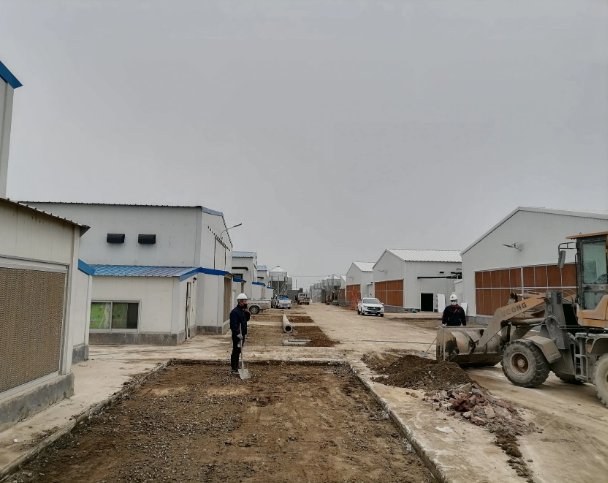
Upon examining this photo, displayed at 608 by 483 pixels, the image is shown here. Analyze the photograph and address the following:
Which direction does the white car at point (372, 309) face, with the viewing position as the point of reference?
facing the viewer and to the right of the viewer

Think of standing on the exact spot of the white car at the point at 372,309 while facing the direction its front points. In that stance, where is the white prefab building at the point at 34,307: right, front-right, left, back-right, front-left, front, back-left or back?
front-right

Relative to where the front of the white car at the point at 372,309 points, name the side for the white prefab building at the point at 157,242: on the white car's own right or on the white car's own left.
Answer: on the white car's own right

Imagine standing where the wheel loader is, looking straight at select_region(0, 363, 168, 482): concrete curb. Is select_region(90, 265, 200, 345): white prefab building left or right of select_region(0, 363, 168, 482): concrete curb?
right

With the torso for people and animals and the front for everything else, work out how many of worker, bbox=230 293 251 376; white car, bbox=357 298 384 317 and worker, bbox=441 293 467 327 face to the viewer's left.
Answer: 0

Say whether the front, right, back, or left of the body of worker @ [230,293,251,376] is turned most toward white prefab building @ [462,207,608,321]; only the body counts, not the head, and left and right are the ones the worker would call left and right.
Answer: left

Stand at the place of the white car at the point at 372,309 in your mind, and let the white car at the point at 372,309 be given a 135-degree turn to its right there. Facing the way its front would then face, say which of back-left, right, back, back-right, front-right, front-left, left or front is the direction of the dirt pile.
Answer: left

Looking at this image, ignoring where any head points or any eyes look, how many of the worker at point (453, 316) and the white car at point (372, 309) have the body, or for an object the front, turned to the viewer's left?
0

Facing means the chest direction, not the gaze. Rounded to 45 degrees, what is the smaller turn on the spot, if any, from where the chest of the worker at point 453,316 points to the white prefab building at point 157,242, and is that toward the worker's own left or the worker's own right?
approximately 90° to the worker's own right

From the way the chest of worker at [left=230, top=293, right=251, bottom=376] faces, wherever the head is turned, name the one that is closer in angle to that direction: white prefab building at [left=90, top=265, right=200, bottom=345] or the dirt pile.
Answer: the dirt pile

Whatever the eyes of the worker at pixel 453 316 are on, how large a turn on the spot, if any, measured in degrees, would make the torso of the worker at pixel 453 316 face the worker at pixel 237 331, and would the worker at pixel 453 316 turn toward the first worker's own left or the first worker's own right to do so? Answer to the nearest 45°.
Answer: approximately 45° to the first worker's own right

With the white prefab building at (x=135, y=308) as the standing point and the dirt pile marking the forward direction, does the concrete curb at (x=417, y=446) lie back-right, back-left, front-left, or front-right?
front-right

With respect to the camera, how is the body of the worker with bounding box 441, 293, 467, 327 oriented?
toward the camera

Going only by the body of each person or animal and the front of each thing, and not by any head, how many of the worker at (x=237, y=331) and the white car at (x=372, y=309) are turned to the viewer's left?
0

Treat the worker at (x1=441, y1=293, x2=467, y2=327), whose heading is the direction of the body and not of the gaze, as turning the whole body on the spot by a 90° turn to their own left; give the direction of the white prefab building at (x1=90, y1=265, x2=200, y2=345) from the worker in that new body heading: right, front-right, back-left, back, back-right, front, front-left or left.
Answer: back

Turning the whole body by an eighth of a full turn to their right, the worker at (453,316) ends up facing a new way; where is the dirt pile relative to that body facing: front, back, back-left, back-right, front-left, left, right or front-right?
front-left

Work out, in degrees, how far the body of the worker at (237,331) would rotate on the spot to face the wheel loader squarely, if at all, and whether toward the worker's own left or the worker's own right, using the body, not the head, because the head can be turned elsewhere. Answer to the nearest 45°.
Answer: approximately 45° to the worker's own left

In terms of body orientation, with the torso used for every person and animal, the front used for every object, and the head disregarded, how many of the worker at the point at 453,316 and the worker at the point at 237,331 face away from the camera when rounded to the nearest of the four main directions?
0

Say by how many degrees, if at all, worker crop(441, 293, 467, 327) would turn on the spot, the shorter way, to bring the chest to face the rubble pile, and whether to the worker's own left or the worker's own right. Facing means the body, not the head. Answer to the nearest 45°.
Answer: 0° — they already face it
